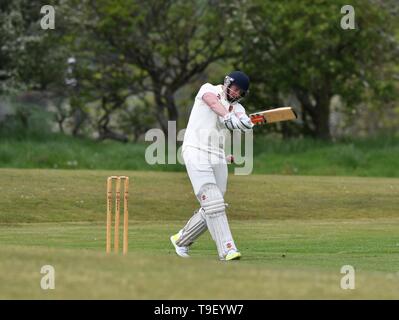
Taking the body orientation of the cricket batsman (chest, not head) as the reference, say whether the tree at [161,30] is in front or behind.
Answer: behind

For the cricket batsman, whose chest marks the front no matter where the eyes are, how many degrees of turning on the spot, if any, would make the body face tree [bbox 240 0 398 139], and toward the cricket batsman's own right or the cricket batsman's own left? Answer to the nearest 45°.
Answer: approximately 135° to the cricket batsman's own left
